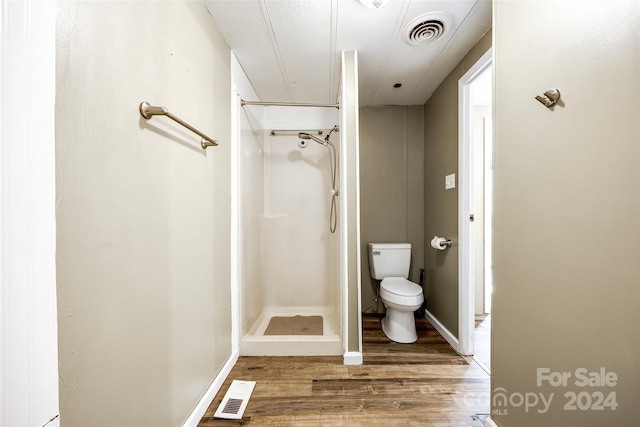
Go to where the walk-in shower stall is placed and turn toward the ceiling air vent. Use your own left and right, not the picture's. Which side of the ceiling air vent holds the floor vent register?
right

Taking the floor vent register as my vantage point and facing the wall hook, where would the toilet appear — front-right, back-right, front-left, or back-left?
front-left

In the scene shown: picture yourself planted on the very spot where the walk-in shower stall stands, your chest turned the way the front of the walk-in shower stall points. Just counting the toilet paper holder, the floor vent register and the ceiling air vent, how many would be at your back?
0

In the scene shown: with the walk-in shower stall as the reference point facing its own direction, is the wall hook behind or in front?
in front

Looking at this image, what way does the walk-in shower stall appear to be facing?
toward the camera

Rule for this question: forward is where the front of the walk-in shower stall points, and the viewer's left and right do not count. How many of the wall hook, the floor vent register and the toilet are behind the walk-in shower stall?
0

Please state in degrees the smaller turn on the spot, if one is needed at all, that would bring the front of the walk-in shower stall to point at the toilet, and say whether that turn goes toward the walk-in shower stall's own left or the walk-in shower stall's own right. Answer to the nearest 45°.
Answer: approximately 45° to the walk-in shower stall's own left

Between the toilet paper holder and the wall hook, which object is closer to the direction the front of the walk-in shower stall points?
the wall hook

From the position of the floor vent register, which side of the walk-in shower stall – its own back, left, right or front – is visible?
front

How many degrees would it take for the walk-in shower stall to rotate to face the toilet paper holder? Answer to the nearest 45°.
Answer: approximately 45° to its left

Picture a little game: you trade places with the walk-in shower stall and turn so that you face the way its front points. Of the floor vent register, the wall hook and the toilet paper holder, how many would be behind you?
0

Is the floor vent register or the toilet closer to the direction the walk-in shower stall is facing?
the floor vent register
